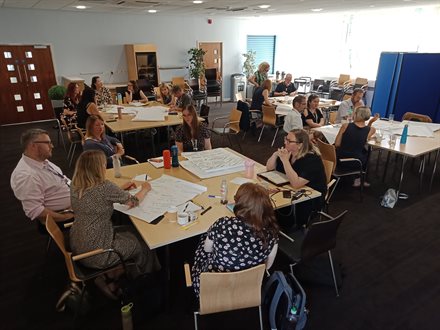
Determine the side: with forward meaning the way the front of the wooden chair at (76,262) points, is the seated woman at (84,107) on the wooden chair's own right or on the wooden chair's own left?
on the wooden chair's own left

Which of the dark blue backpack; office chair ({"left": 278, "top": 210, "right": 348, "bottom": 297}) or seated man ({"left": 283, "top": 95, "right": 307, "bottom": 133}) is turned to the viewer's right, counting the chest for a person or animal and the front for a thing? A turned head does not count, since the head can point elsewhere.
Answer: the seated man

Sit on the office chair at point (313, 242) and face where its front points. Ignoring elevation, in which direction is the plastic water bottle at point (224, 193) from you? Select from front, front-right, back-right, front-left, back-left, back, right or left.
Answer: front-left

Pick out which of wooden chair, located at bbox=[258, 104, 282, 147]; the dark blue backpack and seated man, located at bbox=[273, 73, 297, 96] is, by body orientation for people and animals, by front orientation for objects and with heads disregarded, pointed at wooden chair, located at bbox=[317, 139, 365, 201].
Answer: the seated man

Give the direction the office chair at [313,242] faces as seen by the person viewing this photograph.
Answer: facing away from the viewer and to the left of the viewer

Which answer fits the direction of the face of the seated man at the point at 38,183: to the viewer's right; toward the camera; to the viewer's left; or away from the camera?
to the viewer's right

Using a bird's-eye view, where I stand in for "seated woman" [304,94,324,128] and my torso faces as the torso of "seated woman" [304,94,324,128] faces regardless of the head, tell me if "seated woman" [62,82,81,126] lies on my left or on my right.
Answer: on my right

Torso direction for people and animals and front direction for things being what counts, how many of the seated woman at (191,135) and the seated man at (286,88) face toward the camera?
2

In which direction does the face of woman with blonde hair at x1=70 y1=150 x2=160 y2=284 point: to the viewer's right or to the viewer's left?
to the viewer's right

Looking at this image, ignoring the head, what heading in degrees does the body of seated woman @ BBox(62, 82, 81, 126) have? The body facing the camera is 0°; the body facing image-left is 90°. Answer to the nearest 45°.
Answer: approximately 270°

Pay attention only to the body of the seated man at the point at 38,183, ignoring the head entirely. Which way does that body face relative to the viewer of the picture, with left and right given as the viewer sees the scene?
facing to the right of the viewer

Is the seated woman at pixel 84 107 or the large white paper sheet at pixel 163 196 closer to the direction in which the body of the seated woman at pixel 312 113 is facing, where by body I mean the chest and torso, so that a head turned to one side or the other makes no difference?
the large white paper sheet
